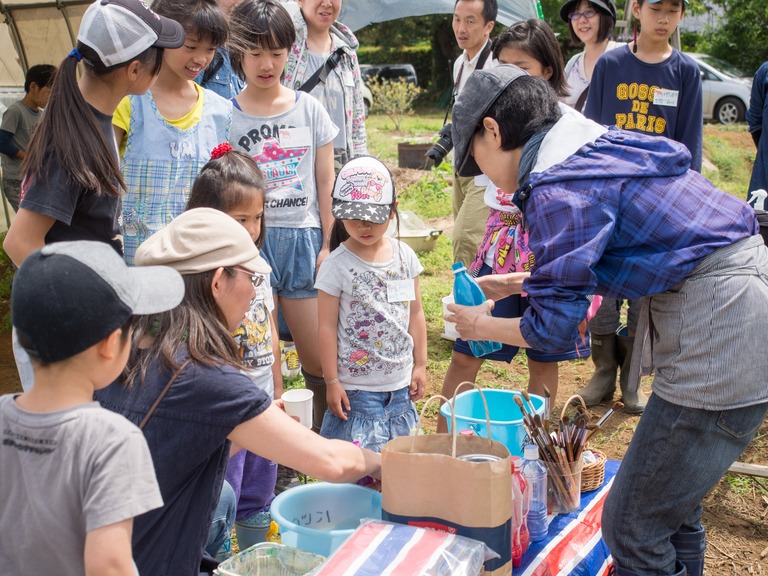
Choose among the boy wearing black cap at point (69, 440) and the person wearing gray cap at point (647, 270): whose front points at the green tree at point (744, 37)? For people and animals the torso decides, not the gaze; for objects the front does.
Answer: the boy wearing black cap at point (69, 440)

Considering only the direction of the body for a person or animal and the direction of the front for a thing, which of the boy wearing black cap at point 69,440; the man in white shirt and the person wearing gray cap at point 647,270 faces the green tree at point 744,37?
the boy wearing black cap at point 69,440

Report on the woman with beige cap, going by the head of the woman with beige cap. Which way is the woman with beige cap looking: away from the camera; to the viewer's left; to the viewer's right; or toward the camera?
to the viewer's right

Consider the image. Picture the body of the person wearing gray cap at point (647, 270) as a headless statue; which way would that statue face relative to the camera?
to the viewer's left

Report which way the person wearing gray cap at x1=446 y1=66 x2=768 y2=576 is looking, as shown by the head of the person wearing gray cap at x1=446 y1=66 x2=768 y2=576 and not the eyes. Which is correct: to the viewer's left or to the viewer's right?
to the viewer's left

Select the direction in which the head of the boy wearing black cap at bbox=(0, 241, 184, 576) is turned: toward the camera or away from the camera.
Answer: away from the camera

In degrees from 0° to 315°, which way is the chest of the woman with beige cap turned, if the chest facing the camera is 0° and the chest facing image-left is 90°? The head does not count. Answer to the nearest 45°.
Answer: approximately 225°

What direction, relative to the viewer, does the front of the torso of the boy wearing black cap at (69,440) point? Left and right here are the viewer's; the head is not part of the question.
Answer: facing away from the viewer and to the right of the viewer

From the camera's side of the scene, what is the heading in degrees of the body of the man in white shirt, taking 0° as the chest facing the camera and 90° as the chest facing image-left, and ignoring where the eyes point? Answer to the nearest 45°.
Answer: approximately 45°
